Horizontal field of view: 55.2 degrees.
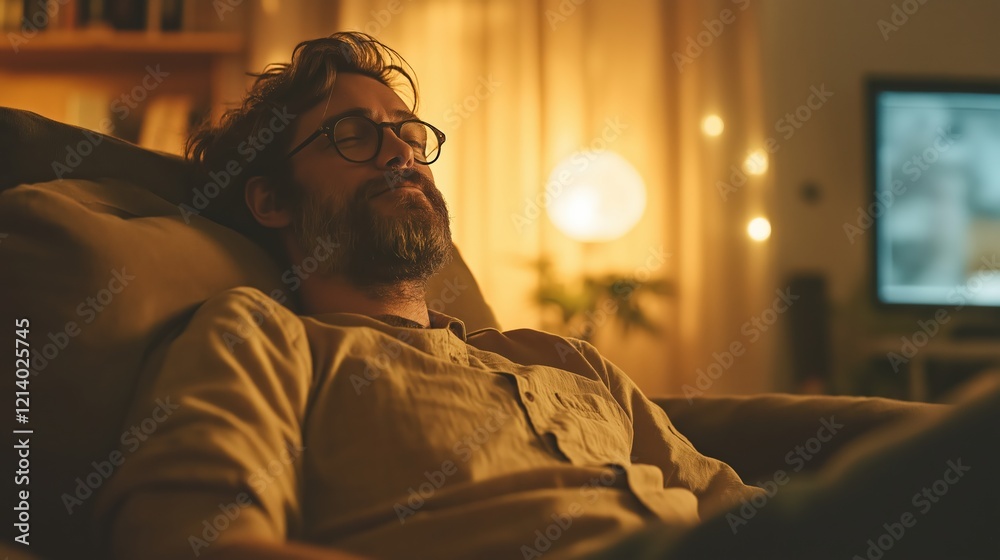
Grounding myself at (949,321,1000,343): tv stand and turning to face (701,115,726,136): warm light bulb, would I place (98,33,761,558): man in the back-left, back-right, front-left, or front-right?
front-left

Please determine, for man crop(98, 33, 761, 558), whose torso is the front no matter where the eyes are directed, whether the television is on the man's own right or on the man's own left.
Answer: on the man's own left

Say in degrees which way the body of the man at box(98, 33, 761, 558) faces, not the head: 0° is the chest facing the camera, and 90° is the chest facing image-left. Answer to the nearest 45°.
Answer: approximately 315°

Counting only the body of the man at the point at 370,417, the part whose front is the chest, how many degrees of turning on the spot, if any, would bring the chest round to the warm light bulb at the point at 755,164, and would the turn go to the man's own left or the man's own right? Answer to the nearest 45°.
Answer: approximately 90° to the man's own left

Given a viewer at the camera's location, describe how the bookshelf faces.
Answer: facing the viewer

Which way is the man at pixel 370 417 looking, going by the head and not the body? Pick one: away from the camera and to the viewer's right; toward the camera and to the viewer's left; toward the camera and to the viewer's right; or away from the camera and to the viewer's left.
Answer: toward the camera and to the viewer's right

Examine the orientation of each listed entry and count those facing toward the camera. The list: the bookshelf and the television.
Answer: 2

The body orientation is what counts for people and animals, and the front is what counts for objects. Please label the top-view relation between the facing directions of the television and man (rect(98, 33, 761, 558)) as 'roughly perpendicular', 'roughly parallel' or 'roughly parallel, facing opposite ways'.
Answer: roughly perpendicular

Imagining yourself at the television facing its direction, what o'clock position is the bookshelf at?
The bookshelf is roughly at 2 o'clock from the television.

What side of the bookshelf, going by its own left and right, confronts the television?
left

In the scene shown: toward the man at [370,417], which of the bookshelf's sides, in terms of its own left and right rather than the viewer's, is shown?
front

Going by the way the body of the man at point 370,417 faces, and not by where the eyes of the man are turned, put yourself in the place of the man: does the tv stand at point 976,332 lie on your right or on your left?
on your left
